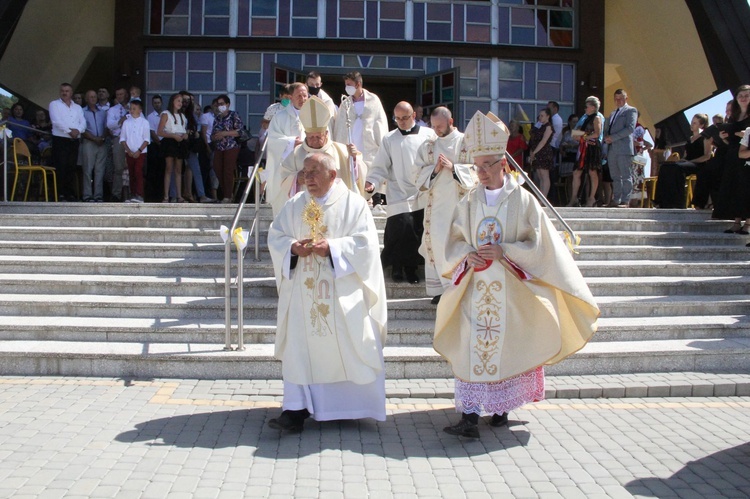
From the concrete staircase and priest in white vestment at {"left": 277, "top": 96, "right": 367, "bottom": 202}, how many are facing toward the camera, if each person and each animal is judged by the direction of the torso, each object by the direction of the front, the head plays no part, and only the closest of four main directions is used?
2

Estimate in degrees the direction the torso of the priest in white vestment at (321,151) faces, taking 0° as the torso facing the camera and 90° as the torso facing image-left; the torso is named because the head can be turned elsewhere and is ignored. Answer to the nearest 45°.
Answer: approximately 0°

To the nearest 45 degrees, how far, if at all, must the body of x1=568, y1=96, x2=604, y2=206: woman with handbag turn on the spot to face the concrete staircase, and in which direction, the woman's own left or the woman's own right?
0° — they already face it

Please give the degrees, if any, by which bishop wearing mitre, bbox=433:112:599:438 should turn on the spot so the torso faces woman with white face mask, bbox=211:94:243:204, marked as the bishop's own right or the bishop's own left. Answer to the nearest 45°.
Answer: approximately 90° to the bishop's own right

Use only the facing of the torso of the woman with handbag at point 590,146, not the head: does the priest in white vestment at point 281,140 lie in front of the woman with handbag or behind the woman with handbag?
in front

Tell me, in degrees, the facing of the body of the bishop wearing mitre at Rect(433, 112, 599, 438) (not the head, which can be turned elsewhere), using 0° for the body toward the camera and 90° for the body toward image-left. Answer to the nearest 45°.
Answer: approximately 45°

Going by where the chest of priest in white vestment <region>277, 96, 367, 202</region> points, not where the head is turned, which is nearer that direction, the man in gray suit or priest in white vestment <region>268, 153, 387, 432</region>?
the priest in white vestment
